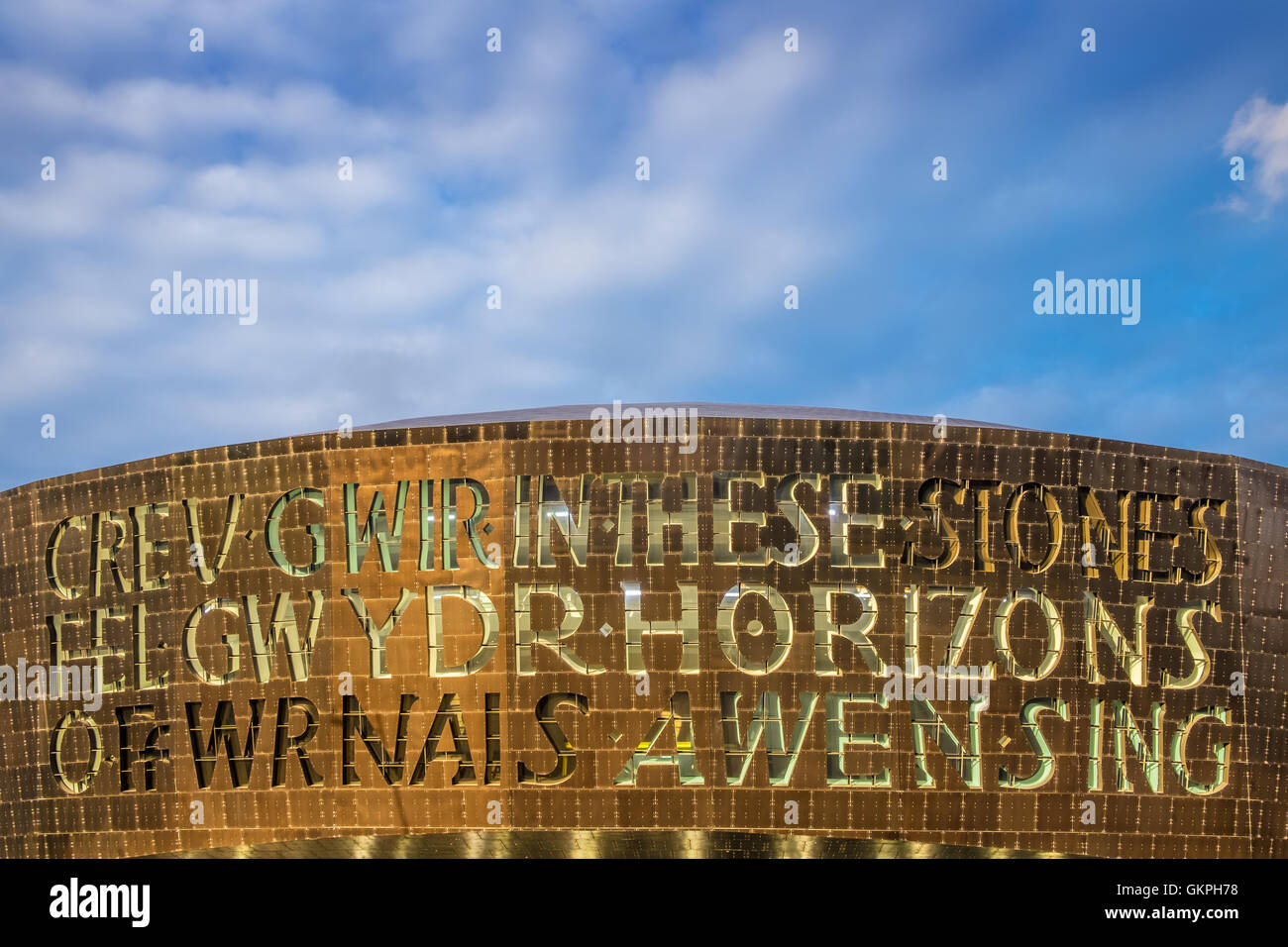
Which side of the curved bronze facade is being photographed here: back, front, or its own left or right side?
front
